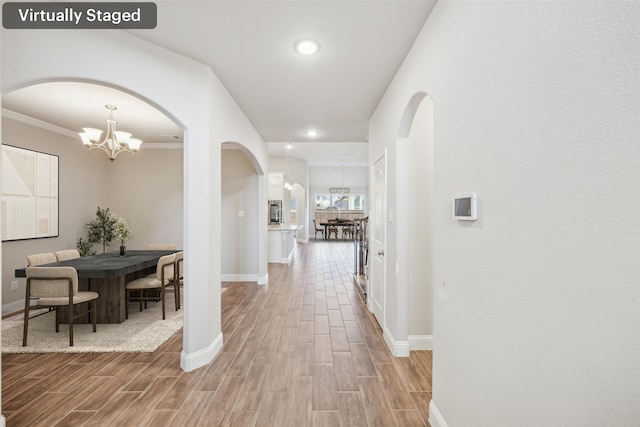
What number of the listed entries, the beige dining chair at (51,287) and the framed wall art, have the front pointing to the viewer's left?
0

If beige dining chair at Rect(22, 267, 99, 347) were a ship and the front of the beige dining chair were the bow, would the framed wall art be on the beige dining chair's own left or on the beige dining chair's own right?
on the beige dining chair's own left

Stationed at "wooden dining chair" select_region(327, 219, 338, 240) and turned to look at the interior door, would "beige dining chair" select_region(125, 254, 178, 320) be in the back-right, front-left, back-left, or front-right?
front-right

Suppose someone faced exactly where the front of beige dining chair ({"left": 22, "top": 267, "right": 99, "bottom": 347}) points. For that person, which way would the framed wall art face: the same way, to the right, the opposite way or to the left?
to the right

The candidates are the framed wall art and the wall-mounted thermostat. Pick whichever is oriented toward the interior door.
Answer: the framed wall art

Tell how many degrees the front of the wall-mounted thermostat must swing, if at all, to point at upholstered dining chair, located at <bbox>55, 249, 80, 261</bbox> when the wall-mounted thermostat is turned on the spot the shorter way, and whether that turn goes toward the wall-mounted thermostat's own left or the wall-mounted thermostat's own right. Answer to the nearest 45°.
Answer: approximately 45° to the wall-mounted thermostat's own right

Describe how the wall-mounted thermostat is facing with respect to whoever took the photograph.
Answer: facing the viewer and to the left of the viewer

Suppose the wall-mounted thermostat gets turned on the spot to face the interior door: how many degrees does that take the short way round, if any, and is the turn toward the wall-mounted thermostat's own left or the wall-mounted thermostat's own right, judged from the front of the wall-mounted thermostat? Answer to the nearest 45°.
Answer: approximately 90° to the wall-mounted thermostat's own right

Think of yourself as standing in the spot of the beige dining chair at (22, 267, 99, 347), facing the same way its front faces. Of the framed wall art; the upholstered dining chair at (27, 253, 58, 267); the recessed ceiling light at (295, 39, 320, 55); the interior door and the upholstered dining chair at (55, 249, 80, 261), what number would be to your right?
2

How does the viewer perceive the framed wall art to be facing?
facing the viewer and to the right of the viewer

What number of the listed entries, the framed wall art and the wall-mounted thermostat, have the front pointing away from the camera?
0

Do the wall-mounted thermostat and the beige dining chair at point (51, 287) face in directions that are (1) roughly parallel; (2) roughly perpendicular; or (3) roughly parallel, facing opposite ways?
roughly perpendicular

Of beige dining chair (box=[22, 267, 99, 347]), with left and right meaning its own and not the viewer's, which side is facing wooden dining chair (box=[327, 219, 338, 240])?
front

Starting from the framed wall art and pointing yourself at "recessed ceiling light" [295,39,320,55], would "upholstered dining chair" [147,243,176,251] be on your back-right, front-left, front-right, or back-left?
front-left

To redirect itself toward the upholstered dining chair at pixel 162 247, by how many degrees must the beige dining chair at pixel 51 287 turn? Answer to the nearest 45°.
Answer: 0° — it already faces it

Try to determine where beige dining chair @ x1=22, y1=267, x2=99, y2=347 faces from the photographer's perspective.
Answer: facing away from the viewer and to the right of the viewer
